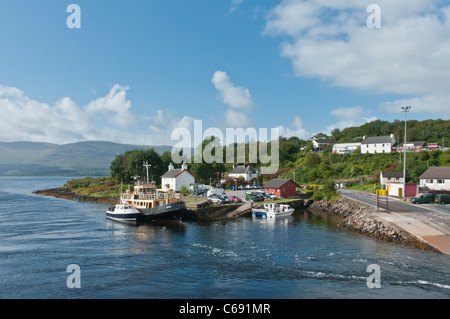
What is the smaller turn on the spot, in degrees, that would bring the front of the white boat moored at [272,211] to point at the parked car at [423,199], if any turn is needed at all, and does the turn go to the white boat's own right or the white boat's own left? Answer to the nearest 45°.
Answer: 0° — it already faces it

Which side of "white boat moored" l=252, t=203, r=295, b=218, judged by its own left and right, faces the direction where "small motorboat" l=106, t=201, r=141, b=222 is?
back

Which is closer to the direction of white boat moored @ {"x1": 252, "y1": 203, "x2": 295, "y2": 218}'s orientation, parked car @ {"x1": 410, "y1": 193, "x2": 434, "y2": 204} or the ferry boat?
the parked car

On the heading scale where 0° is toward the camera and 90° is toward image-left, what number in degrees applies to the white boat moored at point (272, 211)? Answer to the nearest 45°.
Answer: approximately 270°

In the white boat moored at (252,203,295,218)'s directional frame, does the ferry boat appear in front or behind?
behind

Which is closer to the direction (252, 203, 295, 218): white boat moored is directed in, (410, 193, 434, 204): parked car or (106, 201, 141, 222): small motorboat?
the parked car
